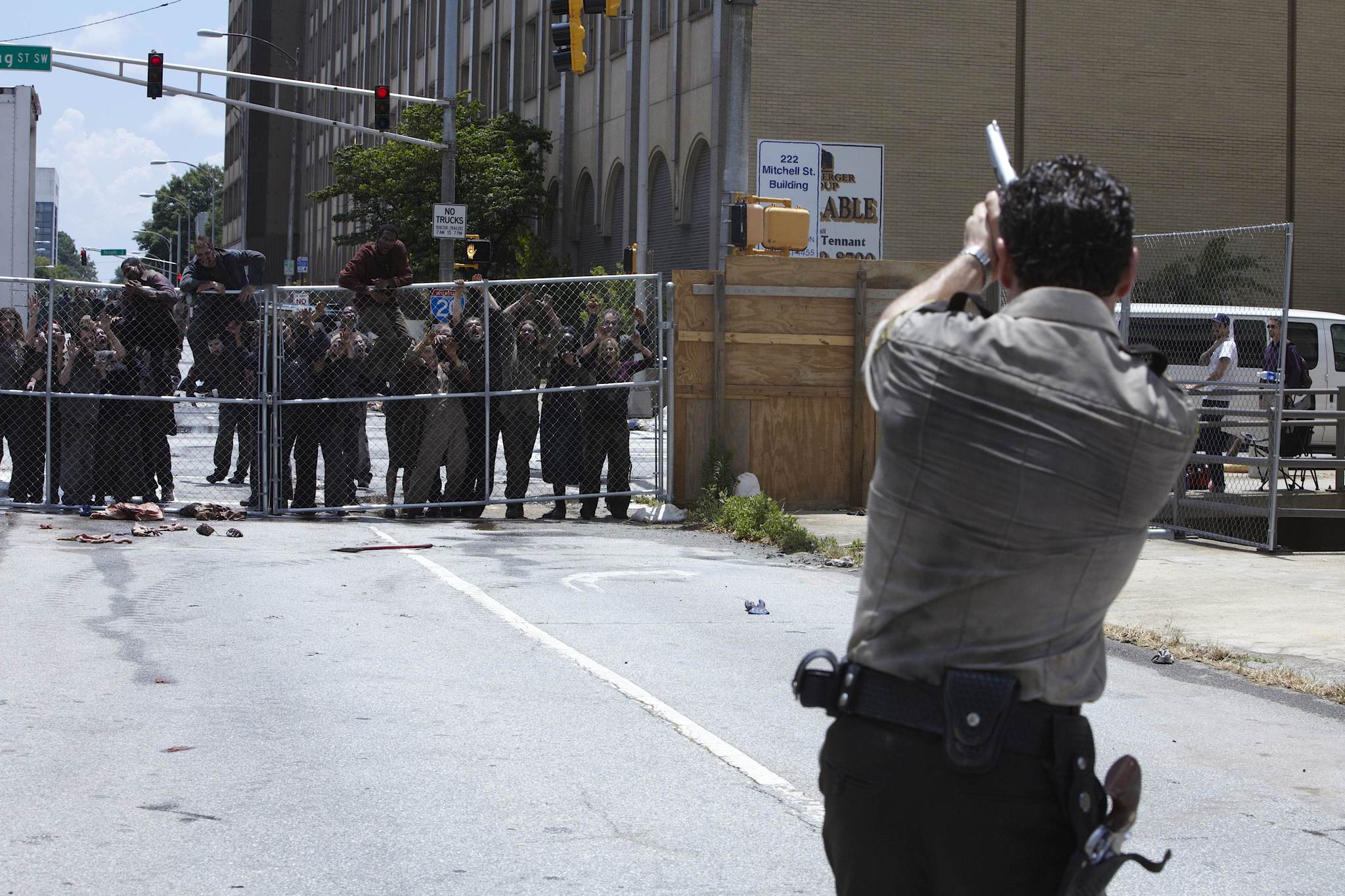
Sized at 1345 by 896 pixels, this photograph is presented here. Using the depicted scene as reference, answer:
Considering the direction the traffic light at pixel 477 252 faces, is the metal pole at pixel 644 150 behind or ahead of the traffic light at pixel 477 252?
behind

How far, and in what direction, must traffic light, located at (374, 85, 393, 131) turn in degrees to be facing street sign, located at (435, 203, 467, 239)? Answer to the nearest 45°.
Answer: approximately 45° to its left

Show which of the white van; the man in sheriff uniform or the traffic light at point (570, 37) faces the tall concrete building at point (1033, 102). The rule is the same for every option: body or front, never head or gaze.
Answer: the man in sheriff uniform

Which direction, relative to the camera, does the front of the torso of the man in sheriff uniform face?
away from the camera

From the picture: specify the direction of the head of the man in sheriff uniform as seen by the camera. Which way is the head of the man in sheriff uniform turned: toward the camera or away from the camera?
away from the camera
